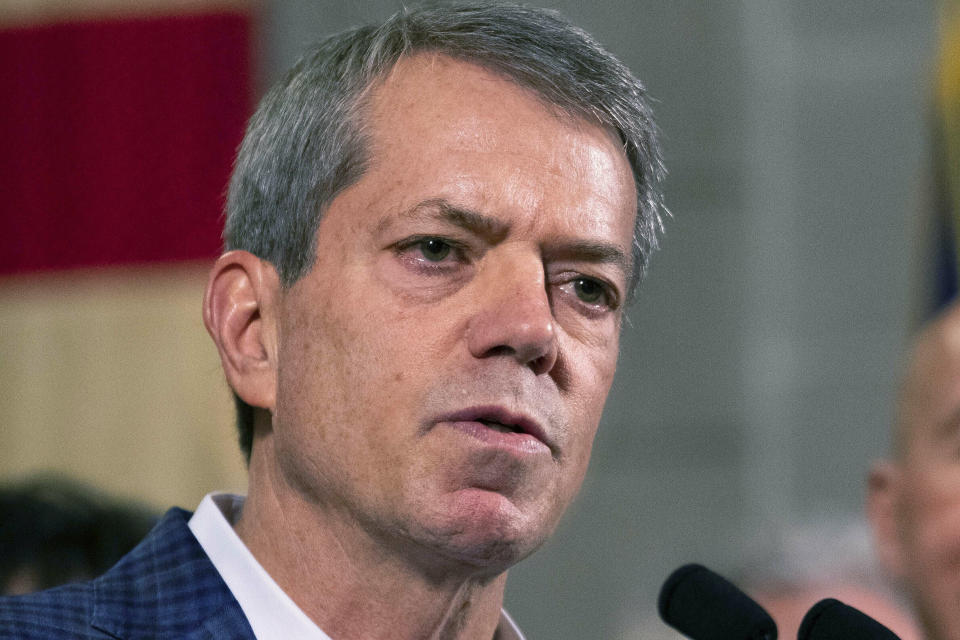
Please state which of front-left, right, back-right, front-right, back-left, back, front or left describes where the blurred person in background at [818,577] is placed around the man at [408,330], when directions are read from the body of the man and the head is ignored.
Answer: left

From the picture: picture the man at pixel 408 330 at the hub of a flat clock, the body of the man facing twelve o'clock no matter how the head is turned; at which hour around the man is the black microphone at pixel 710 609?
The black microphone is roughly at 12 o'clock from the man.

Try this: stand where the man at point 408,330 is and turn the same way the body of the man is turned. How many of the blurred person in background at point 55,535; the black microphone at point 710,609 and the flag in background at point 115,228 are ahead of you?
1

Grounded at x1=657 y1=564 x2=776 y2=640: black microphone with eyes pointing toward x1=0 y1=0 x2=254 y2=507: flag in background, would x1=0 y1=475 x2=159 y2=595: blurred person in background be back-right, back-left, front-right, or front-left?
front-left

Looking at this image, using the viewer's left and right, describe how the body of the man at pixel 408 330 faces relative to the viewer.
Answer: facing the viewer and to the right of the viewer

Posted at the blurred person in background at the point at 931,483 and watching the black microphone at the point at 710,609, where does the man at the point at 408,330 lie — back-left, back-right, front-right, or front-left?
front-right

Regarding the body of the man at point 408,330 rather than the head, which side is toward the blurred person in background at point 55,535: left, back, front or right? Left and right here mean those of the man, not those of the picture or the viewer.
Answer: back

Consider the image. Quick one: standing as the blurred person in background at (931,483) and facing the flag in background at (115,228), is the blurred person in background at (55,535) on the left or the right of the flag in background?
left
